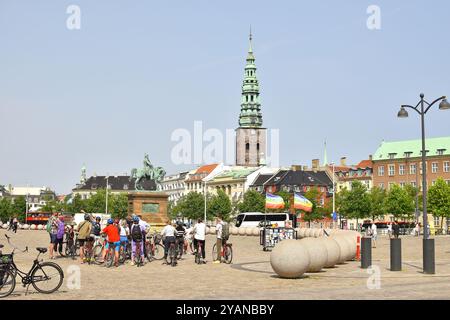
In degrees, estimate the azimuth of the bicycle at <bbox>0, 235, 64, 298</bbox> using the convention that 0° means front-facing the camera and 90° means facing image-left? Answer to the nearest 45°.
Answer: approximately 90°

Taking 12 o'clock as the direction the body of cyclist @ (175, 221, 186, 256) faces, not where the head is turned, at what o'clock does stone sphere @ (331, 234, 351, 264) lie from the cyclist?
The stone sphere is roughly at 4 o'clock from the cyclist.

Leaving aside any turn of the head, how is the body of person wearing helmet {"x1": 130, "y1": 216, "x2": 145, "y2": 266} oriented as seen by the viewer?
away from the camera

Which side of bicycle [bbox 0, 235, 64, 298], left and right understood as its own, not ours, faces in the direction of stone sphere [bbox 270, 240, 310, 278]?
back

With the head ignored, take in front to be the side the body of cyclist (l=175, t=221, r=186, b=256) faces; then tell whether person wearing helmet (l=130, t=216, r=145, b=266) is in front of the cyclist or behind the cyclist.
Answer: behind

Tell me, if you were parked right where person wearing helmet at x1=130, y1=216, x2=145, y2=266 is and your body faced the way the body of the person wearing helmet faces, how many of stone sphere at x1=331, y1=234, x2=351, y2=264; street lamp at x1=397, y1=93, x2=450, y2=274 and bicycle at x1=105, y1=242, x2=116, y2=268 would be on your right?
2

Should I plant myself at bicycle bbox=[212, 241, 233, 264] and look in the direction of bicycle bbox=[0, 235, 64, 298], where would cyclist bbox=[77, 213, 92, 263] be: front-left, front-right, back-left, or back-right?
front-right

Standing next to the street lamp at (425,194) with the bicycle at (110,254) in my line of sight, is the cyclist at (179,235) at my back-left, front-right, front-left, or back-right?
front-right

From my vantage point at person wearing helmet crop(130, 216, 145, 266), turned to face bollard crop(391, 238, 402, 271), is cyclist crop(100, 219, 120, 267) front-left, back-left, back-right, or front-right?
back-right

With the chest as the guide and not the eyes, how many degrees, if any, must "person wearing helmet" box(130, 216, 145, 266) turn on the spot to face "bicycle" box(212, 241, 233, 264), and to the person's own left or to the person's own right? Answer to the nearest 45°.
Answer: approximately 90° to the person's own right

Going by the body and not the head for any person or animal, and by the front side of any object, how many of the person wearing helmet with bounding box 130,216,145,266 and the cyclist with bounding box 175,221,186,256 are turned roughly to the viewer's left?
0

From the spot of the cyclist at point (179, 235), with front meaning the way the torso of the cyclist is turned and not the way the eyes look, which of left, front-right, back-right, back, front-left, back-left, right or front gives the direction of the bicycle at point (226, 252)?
back-right

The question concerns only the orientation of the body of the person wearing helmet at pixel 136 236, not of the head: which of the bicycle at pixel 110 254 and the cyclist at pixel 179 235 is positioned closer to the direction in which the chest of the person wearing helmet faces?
the cyclist

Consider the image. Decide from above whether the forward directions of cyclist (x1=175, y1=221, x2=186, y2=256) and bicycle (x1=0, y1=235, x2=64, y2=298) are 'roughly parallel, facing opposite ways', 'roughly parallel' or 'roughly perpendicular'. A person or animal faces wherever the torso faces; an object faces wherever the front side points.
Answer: roughly perpendicular

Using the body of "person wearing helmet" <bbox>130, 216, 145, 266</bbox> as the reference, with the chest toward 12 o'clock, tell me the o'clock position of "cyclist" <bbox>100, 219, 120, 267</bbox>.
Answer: The cyclist is roughly at 8 o'clock from the person wearing helmet.

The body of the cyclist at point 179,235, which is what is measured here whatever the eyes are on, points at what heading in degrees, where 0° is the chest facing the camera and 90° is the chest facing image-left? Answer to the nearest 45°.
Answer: approximately 180°
